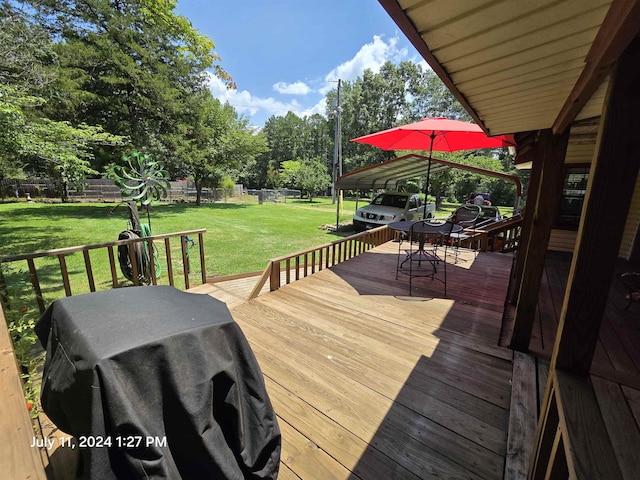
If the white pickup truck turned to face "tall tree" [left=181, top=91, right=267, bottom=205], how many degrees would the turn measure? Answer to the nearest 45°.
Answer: approximately 90° to its right

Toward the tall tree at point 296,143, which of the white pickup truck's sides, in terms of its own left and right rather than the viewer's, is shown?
right

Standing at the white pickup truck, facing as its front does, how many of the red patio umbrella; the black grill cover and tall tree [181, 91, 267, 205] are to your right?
1

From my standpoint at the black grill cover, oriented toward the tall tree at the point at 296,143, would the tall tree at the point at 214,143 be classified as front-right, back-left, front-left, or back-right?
front-left

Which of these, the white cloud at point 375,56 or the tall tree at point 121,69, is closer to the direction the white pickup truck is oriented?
the tall tree

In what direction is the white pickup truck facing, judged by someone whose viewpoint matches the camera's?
facing the viewer and to the left of the viewer

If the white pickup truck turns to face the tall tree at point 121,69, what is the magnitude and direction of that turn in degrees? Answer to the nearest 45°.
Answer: approximately 45° to its right

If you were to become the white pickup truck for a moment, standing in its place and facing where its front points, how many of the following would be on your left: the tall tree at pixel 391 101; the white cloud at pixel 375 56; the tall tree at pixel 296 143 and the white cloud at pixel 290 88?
0

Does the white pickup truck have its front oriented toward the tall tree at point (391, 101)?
no

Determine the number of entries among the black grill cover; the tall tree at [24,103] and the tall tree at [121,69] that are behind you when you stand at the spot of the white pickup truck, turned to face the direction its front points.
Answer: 0

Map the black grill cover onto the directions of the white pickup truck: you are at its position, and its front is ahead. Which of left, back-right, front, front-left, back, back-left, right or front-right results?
front-left

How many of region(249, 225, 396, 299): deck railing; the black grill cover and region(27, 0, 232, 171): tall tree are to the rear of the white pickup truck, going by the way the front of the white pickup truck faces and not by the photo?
0

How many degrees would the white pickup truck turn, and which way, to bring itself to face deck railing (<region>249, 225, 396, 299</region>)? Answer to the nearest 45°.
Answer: approximately 45° to its left

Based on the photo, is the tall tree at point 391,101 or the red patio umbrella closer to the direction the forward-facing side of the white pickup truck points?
the red patio umbrella

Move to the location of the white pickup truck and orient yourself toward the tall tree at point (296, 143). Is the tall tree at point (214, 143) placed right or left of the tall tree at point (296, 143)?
left

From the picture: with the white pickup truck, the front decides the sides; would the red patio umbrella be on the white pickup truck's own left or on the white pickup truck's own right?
on the white pickup truck's own left
